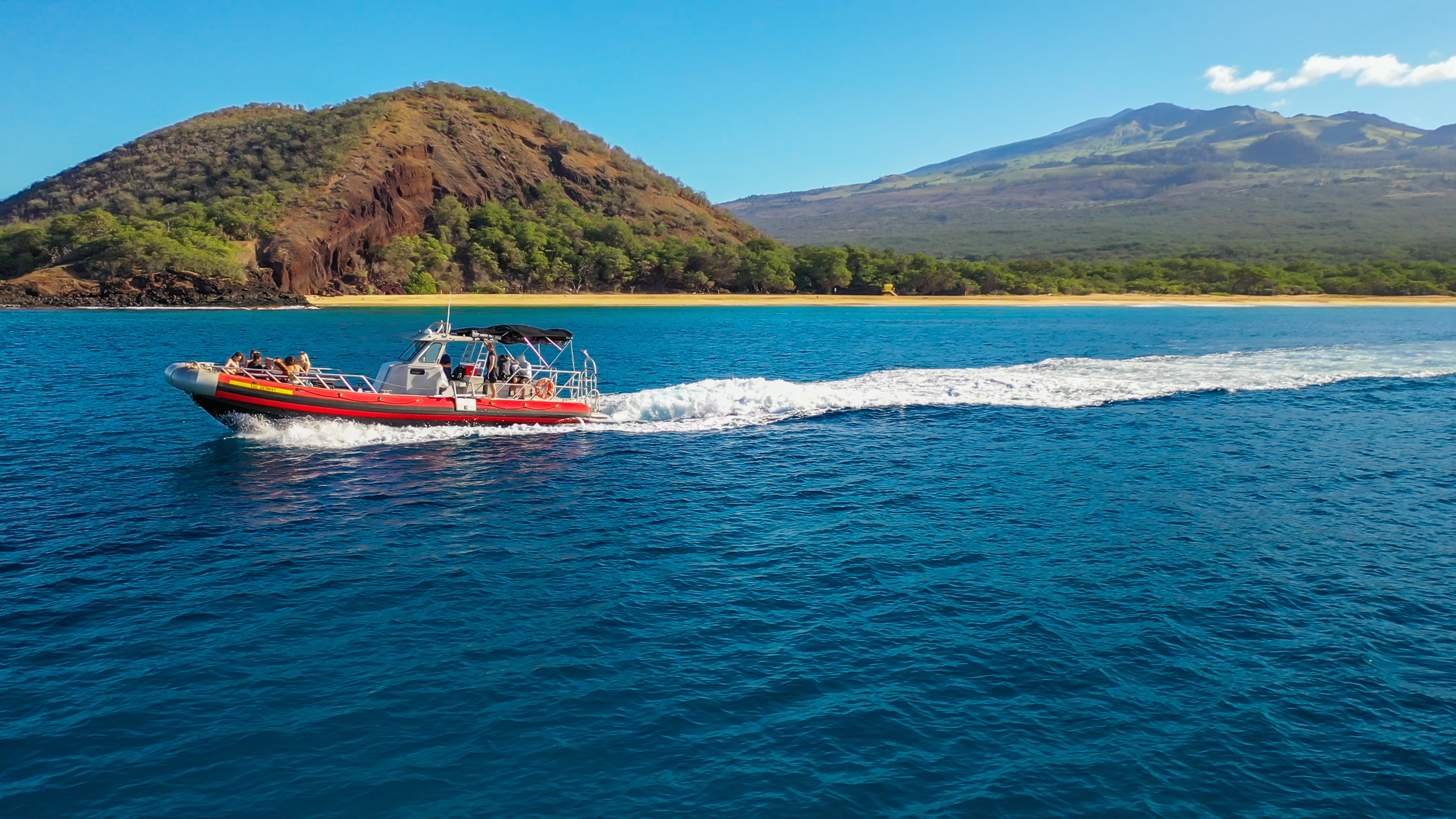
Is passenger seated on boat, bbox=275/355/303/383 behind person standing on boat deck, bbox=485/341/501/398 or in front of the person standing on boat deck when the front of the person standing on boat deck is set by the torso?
in front

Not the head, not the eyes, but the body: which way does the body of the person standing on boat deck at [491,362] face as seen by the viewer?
to the viewer's left
